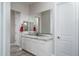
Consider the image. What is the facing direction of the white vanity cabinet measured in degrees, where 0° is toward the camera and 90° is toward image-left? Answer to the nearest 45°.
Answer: approximately 45°
